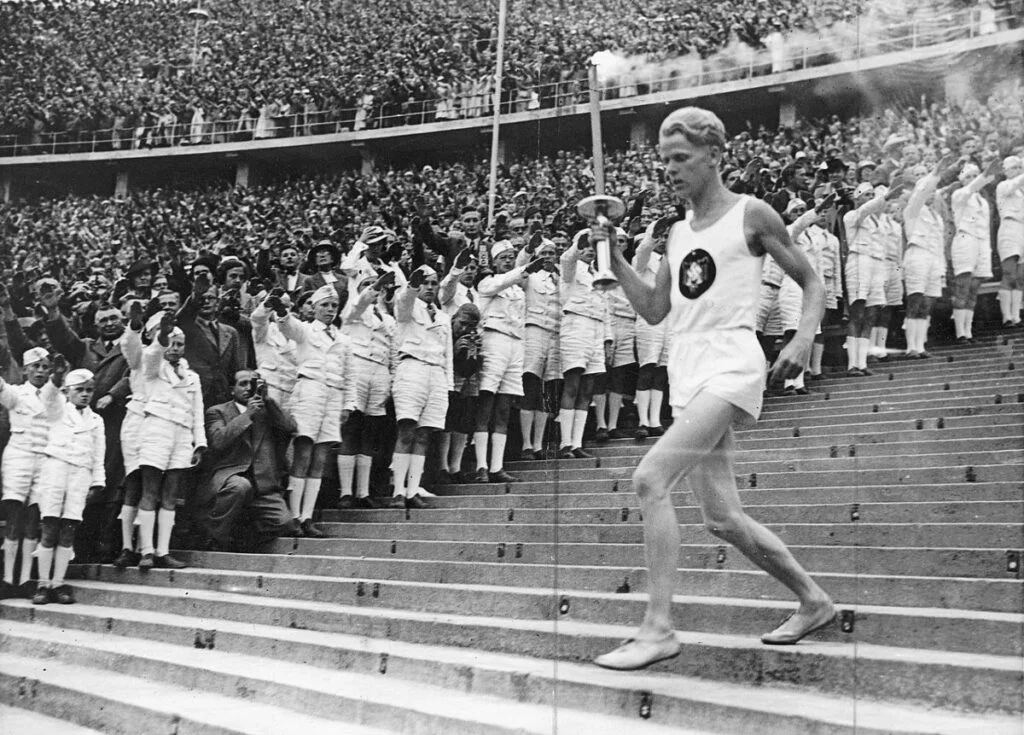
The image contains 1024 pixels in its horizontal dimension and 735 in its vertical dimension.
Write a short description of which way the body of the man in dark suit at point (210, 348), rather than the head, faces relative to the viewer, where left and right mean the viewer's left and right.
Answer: facing the viewer

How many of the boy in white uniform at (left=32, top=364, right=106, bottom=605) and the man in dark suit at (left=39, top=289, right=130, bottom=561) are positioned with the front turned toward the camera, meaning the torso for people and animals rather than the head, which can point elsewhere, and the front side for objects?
2

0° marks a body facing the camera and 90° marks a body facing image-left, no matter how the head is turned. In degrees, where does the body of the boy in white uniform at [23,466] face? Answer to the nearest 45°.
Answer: approximately 315°

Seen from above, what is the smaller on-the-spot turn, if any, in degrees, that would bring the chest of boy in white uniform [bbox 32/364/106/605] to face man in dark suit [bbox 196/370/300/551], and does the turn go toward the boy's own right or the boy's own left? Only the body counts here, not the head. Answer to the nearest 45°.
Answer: approximately 90° to the boy's own left

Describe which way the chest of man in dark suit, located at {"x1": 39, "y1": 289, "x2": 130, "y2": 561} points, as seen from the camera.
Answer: toward the camera

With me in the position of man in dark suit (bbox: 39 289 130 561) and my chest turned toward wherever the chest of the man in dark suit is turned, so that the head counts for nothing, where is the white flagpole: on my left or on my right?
on my left

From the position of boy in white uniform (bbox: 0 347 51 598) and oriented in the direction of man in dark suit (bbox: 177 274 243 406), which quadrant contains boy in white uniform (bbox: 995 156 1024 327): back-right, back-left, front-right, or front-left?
front-right

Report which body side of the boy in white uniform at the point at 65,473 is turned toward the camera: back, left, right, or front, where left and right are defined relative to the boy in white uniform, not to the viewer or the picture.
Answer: front

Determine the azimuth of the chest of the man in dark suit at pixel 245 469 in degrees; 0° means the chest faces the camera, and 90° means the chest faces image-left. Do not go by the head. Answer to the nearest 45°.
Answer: approximately 315°

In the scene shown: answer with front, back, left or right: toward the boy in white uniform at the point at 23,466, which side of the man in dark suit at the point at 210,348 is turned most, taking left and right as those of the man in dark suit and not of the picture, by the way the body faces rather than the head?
right
